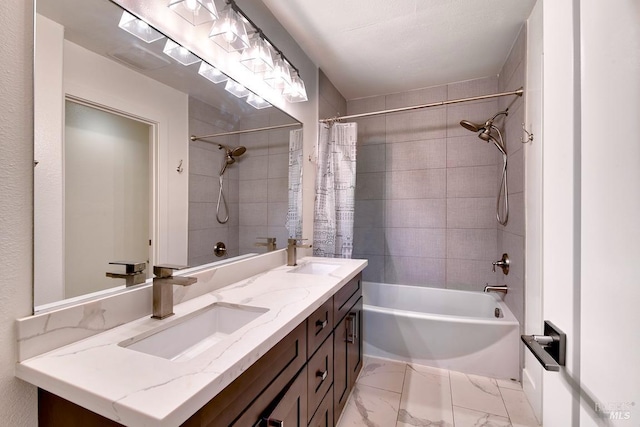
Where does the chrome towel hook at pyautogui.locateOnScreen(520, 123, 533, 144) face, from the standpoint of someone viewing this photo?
facing to the left of the viewer

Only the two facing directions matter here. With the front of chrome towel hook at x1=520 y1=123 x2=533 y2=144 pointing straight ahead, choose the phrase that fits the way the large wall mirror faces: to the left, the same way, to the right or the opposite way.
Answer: the opposite way

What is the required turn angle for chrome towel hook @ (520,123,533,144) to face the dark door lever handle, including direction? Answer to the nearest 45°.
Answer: approximately 90° to its left

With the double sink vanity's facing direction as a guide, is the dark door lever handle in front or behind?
in front

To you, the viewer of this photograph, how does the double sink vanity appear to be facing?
facing the viewer and to the right of the viewer

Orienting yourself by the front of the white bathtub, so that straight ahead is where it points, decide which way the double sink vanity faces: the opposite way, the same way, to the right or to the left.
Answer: to the left
